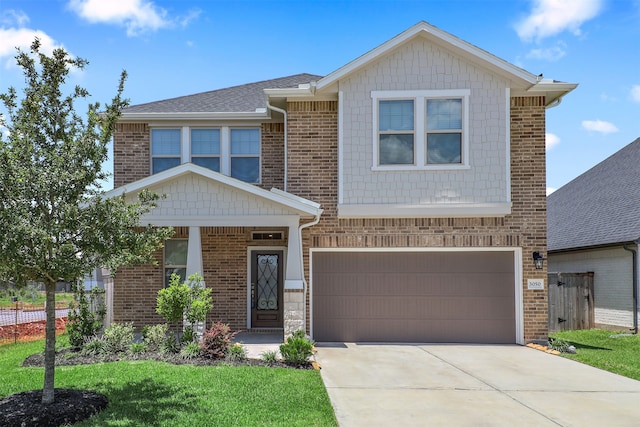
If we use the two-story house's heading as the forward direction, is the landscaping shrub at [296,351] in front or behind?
in front

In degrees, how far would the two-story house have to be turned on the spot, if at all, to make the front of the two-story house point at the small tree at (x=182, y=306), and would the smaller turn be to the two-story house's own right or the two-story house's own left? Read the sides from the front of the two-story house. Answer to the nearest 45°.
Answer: approximately 45° to the two-story house's own right

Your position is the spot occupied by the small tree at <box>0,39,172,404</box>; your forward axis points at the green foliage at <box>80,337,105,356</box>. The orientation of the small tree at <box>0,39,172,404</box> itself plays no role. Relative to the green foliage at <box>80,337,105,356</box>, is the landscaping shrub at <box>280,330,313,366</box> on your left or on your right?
right

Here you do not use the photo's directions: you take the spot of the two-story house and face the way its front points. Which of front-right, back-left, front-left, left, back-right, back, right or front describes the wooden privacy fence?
back-left

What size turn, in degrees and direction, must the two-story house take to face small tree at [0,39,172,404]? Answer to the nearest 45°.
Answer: approximately 45° to its right

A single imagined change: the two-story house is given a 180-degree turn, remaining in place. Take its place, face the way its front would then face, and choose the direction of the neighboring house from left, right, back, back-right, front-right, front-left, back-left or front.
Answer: front-right

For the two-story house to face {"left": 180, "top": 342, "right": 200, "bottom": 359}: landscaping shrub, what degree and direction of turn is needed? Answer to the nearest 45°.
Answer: approximately 45° to its right

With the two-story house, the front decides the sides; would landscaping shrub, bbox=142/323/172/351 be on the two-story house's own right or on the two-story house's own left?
on the two-story house's own right

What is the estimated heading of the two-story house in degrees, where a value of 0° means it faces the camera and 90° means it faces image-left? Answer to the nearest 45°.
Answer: approximately 0°

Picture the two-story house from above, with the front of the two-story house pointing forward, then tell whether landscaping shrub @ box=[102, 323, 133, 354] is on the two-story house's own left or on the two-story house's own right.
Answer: on the two-story house's own right
